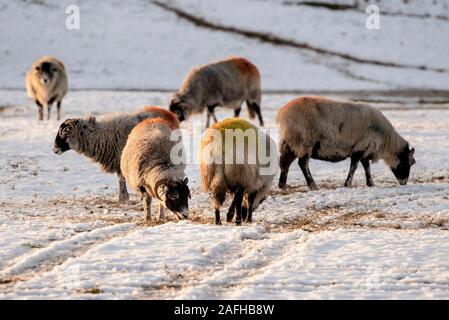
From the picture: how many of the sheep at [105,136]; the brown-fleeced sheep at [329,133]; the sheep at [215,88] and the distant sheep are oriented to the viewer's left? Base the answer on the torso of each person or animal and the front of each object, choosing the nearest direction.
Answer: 2

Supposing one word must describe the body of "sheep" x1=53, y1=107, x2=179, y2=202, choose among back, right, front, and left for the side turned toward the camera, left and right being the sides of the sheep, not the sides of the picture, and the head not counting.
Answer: left

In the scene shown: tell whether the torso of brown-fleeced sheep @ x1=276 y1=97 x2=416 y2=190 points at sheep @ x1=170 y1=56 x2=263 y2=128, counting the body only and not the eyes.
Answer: no

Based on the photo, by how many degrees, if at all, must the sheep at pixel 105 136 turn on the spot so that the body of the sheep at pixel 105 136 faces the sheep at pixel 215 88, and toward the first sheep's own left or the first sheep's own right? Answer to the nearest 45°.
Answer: approximately 90° to the first sheep's own right

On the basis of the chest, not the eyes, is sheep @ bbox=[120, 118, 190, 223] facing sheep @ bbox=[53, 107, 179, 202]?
no

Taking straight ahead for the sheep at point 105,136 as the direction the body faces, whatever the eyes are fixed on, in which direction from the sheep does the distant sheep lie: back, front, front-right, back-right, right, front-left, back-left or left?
right

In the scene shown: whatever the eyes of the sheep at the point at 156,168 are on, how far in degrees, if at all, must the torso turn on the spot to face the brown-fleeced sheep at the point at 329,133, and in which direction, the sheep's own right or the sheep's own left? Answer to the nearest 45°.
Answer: approximately 90° to the sheep's own left

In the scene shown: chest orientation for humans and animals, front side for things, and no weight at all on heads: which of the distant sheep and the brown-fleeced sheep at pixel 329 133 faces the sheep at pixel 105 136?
the distant sheep

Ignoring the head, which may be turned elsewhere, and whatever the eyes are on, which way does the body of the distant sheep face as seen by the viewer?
toward the camera

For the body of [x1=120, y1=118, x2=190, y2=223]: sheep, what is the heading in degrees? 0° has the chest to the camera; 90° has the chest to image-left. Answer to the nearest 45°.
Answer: approximately 315°

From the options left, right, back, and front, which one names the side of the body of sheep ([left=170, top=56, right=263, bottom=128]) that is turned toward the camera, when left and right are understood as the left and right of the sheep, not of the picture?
left

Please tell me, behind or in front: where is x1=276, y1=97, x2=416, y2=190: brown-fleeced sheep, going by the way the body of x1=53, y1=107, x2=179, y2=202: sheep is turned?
behind

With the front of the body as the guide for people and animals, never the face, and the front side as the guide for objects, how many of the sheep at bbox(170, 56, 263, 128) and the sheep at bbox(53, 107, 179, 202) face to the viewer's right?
0

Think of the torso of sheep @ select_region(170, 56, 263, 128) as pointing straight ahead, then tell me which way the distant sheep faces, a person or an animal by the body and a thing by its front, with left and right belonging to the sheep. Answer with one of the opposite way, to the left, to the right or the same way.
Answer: to the left

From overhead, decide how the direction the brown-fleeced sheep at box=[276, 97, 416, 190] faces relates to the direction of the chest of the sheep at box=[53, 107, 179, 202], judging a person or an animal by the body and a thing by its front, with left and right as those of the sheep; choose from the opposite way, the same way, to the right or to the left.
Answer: the opposite way

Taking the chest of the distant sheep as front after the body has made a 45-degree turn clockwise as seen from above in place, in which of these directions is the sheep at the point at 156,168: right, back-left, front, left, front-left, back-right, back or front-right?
front-left
